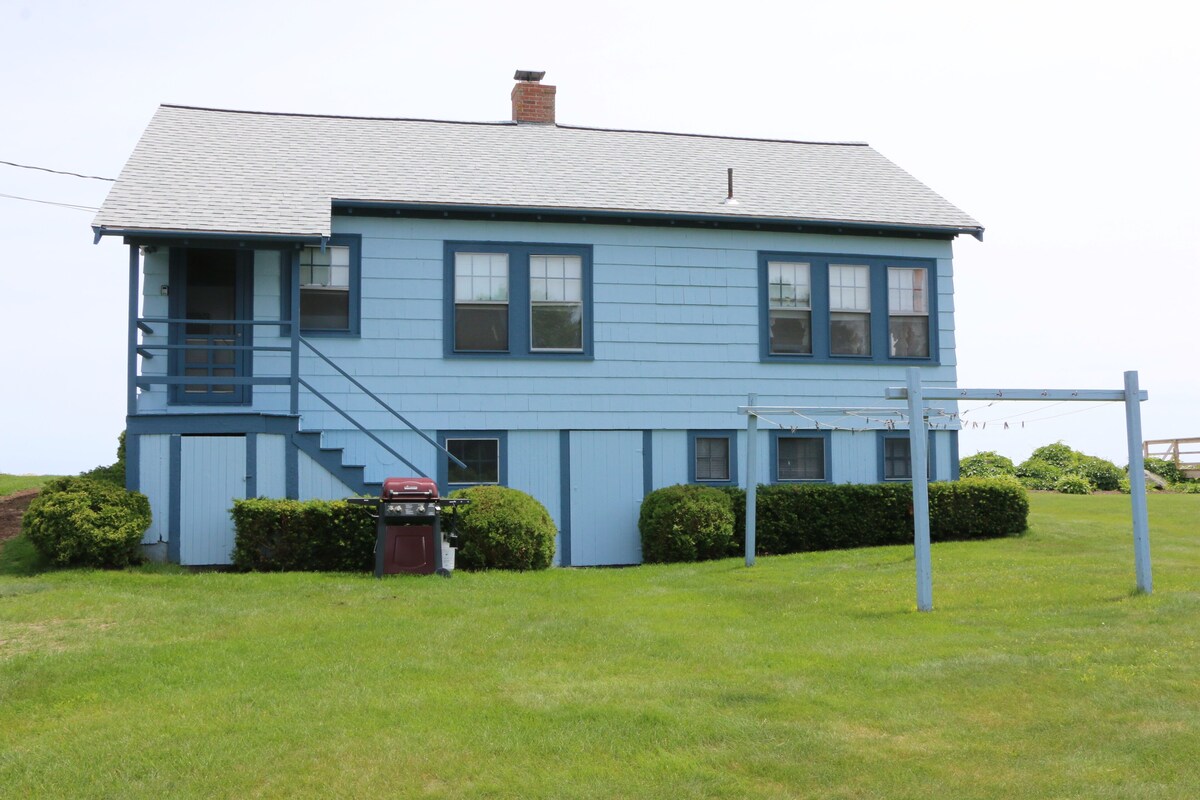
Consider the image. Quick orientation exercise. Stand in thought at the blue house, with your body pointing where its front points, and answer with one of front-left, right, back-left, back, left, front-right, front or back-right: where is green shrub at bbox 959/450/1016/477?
back-left

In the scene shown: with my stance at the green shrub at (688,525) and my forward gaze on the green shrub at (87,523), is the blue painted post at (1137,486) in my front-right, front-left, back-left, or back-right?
back-left

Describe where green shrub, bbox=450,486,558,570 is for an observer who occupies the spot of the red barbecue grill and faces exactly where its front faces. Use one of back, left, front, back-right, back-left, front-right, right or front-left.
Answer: back-left

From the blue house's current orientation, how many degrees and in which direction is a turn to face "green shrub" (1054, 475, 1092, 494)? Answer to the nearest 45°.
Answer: approximately 135° to its left

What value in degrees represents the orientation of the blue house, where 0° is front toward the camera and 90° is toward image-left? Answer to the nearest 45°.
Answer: approximately 0°

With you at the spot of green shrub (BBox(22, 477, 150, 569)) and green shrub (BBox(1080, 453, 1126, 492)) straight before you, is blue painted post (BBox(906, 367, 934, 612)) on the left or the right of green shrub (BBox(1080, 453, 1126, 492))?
right

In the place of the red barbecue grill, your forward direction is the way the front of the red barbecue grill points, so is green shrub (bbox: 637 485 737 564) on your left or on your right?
on your left

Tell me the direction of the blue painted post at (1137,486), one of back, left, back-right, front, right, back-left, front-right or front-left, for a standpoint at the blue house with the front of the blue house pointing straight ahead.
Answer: front-left

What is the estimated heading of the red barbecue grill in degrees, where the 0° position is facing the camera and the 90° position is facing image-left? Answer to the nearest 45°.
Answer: approximately 0°

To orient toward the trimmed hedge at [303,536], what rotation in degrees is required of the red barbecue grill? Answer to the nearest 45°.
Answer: approximately 135° to its right

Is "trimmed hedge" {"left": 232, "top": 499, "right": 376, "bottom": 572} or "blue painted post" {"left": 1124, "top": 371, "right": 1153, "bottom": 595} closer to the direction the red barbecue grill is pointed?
the blue painted post

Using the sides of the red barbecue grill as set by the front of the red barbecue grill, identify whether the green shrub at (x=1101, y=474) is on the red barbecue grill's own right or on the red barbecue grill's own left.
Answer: on the red barbecue grill's own left
